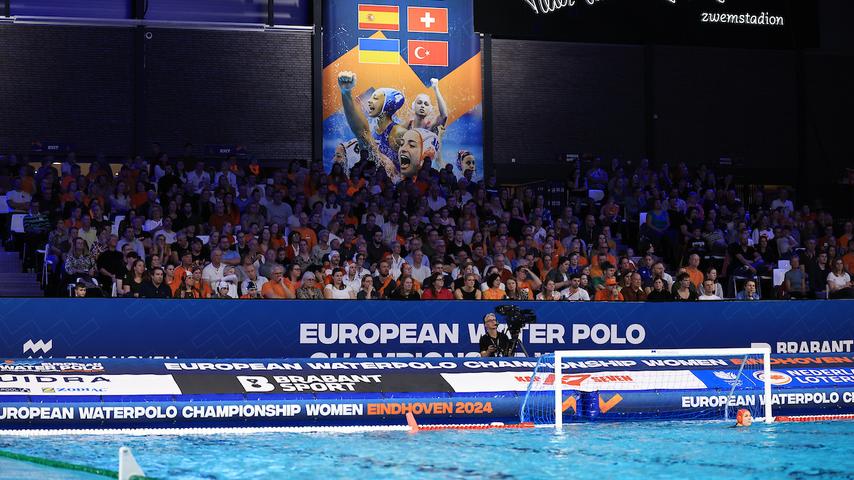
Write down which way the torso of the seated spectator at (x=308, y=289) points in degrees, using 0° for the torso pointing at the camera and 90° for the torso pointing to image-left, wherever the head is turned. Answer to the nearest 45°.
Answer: approximately 0°

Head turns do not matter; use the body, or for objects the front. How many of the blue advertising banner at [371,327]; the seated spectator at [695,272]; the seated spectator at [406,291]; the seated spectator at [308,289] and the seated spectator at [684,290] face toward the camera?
5

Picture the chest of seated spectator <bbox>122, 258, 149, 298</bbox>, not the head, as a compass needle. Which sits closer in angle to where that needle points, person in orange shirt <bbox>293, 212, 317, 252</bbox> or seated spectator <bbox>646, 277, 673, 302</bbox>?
the seated spectator

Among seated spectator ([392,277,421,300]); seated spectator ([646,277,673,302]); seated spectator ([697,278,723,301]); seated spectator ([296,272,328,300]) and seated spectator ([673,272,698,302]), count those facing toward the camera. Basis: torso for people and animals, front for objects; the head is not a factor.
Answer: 5

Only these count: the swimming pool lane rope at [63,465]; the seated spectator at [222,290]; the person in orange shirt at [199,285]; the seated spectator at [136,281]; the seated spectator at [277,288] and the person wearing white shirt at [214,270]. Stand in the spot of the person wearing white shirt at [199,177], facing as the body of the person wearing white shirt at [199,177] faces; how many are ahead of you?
6

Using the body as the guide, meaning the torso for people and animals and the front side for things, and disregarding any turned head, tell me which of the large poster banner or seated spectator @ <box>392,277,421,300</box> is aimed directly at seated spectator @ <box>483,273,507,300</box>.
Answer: the large poster banner

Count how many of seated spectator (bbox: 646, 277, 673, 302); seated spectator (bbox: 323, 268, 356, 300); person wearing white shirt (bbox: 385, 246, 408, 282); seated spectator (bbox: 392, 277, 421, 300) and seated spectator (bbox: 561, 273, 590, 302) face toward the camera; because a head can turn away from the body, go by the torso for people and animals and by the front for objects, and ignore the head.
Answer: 5

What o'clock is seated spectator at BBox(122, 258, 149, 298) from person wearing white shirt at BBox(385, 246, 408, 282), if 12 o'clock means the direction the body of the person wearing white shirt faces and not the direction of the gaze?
The seated spectator is roughly at 2 o'clock from the person wearing white shirt.

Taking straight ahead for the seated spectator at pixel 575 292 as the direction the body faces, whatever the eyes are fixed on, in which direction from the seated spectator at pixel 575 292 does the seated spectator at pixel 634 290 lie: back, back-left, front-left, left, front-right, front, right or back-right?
left

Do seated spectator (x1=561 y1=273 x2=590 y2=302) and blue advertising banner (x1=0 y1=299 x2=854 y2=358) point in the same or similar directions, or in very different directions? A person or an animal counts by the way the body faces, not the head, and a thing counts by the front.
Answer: same or similar directions

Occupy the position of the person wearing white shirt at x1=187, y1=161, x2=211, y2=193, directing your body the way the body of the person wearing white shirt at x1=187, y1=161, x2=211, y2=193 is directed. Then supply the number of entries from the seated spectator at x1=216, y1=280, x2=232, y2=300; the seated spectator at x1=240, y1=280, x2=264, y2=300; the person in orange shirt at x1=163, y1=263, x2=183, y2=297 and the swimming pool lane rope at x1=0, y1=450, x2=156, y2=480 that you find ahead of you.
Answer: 4

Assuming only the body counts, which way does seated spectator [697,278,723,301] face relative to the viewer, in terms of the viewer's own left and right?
facing the viewer

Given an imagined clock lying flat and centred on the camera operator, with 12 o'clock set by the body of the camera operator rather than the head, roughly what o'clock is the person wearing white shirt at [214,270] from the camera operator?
The person wearing white shirt is roughly at 5 o'clock from the camera operator.

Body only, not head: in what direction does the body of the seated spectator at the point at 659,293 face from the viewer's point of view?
toward the camera

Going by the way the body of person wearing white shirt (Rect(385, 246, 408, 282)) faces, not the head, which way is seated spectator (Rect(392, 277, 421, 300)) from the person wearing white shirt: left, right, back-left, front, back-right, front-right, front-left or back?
front

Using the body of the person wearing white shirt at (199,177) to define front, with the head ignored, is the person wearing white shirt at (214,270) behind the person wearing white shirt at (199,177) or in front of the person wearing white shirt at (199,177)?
in front

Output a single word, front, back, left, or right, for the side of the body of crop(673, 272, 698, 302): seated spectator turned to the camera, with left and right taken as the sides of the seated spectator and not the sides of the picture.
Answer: front

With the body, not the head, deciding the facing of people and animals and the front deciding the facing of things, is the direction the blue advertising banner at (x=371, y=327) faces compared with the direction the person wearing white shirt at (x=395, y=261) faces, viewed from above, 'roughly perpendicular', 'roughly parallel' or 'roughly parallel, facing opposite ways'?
roughly parallel

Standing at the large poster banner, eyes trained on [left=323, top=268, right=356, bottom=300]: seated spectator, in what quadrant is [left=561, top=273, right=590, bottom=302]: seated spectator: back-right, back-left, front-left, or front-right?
front-left
